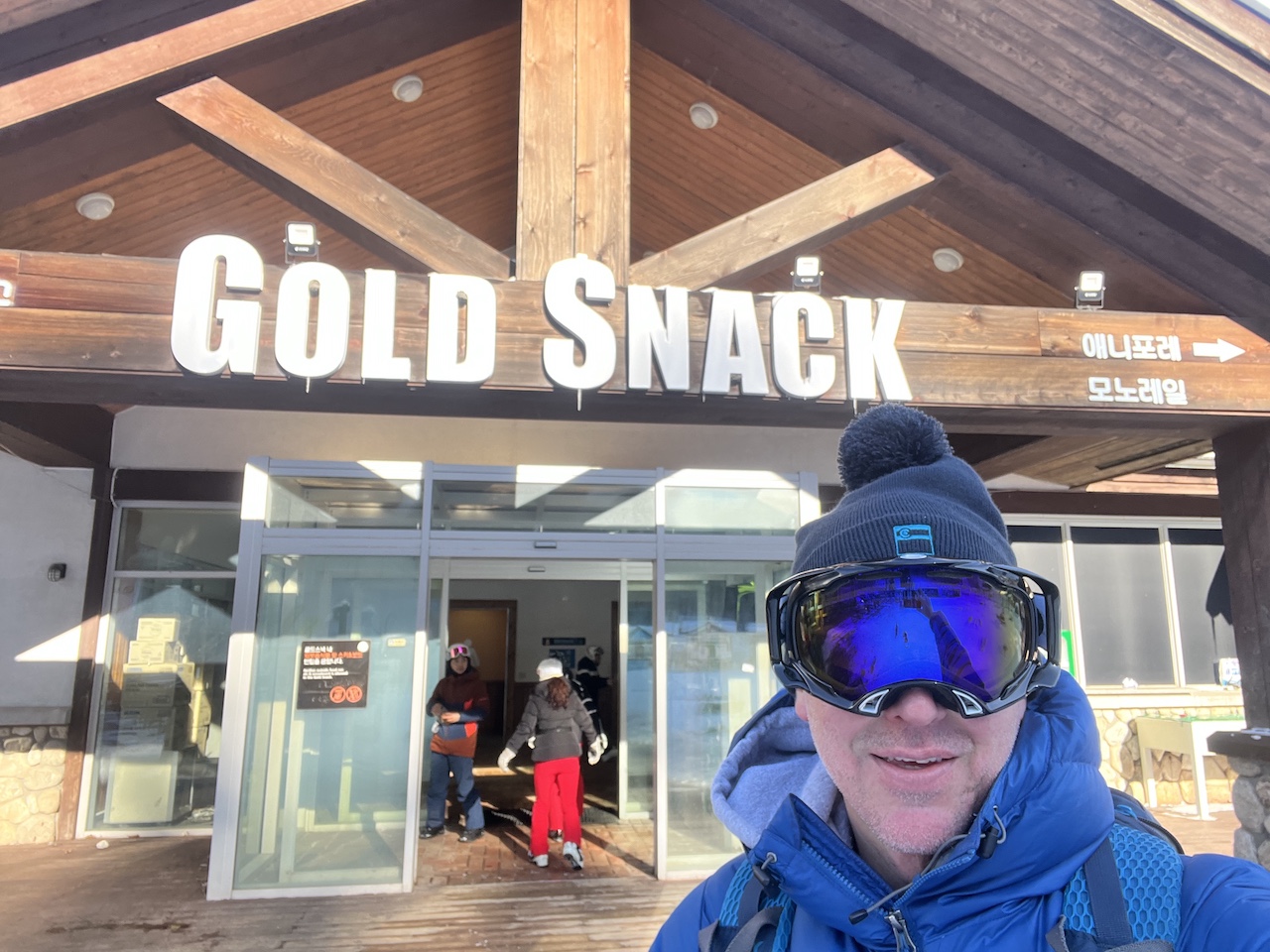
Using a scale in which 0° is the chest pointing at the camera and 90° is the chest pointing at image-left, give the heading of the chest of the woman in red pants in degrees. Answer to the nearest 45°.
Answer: approximately 180°

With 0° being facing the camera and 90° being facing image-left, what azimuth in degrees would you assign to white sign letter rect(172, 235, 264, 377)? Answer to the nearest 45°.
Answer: approximately 0°

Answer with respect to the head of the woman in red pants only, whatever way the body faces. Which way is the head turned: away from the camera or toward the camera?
away from the camera

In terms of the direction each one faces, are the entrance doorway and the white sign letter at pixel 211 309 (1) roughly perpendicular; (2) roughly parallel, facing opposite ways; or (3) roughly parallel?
roughly parallel

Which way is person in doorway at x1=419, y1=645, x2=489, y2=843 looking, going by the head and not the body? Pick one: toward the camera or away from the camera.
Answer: toward the camera

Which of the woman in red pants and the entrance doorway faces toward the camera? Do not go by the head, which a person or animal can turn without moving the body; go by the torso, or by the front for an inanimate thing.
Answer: the entrance doorway

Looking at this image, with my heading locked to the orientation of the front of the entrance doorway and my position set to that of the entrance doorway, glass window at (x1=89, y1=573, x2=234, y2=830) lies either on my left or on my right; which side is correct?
on my right

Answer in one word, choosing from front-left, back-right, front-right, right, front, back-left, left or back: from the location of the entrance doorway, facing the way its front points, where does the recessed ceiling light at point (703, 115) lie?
front

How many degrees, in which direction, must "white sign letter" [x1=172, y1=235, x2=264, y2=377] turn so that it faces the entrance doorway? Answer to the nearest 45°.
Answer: approximately 135° to its left

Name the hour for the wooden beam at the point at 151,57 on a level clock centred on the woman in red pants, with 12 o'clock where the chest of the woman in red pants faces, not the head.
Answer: The wooden beam is roughly at 7 o'clock from the woman in red pants.

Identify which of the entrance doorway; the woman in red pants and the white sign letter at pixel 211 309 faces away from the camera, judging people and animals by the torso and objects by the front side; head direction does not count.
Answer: the woman in red pants

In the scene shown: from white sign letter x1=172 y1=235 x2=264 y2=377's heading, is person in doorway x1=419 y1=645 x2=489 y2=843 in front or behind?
behind

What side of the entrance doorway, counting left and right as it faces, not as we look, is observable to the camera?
front
